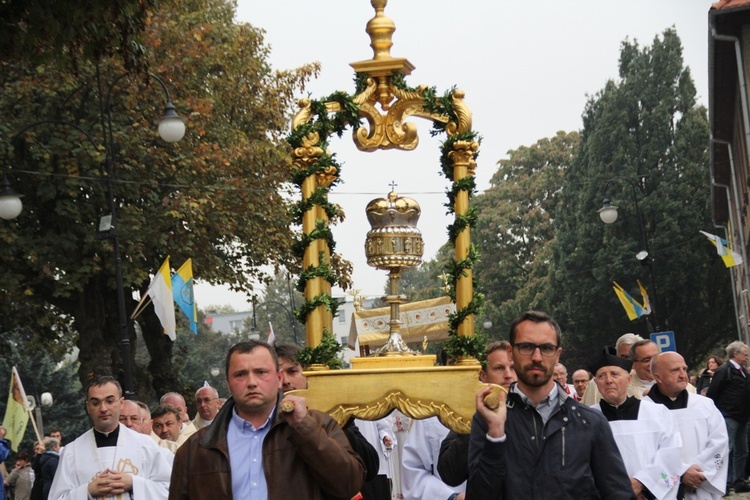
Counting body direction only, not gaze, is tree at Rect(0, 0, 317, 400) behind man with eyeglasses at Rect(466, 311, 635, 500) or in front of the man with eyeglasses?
behind

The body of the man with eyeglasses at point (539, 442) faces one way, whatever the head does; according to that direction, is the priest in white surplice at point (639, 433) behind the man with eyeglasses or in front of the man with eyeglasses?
behind

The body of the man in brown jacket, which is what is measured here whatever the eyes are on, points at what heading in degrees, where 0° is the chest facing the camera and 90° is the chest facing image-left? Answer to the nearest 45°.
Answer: approximately 0°

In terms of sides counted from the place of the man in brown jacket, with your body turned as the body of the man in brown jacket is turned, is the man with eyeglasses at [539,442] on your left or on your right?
on your left

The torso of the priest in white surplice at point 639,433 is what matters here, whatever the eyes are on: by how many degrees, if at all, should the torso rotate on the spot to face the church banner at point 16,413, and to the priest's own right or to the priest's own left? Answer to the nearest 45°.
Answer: approximately 90° to the priest's own right

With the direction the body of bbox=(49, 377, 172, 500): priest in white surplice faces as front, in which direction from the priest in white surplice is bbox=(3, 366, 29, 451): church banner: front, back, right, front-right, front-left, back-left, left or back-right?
back

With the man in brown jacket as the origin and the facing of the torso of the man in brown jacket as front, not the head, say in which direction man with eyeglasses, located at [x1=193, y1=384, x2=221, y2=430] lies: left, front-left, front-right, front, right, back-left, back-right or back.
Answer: back

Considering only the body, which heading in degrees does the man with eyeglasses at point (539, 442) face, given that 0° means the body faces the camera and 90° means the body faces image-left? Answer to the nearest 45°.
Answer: approximately 0°

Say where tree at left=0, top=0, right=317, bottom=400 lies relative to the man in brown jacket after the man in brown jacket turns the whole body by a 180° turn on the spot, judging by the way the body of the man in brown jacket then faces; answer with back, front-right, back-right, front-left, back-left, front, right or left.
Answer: front

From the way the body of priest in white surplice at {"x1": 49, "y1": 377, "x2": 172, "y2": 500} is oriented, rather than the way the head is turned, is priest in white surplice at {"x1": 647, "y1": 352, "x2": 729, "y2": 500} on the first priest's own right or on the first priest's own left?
on the first priest's own left
